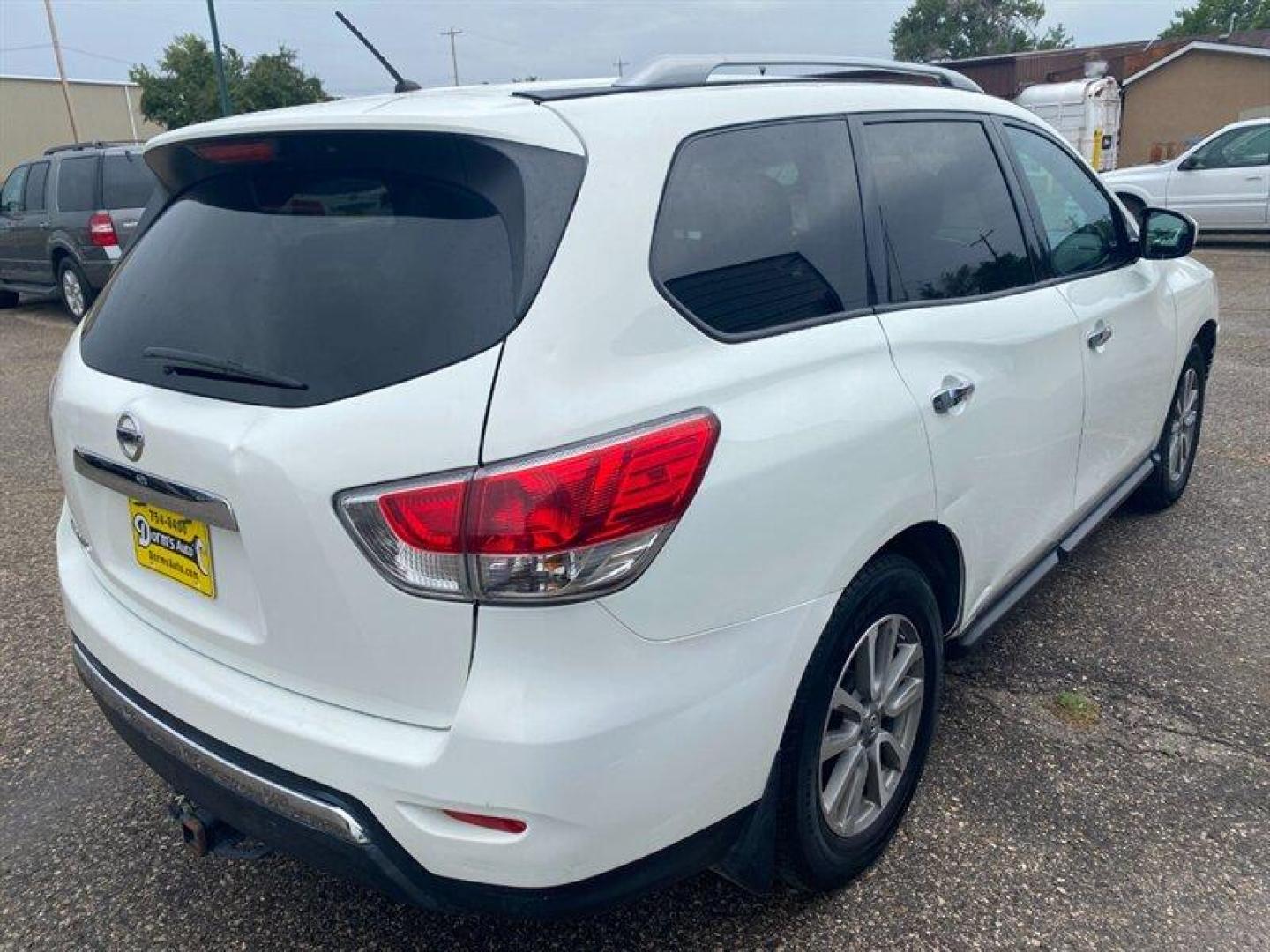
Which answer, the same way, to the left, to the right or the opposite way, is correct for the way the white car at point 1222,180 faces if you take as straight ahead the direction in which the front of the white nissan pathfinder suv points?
to the left

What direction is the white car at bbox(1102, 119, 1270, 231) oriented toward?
to the viewer's left

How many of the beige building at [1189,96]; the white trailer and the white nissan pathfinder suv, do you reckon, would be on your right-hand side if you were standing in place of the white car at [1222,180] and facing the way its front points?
2

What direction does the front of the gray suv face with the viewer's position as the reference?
facing away from the viewer and to the left of the viewer

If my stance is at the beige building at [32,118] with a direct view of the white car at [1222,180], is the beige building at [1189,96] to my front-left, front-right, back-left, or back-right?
front-left

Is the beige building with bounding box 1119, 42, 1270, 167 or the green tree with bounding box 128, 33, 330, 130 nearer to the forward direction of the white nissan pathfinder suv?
the beige building

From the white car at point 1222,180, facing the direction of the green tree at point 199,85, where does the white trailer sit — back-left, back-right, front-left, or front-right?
front-right

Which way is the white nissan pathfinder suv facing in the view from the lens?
facing away from the viewer and to the right of the viewer

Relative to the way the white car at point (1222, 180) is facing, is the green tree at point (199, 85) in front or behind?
in front

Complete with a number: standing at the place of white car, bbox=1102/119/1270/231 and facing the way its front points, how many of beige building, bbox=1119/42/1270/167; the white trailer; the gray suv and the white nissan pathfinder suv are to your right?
2

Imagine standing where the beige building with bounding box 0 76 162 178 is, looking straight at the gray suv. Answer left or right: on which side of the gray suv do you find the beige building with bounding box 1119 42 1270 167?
left

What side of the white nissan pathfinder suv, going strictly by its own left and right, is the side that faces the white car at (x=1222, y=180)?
front

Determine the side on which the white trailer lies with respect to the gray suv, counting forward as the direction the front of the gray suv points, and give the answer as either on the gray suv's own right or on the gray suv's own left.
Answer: on the gray suv's own right

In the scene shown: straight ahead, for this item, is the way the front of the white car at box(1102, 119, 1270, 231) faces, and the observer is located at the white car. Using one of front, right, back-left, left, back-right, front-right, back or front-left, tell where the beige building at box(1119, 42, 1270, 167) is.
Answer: right

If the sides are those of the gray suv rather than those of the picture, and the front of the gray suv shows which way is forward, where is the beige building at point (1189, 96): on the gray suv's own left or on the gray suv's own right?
on the gray suv's own right

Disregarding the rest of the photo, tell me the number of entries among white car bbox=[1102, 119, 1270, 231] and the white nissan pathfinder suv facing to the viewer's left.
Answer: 1

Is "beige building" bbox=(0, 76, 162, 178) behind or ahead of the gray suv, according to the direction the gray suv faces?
ahead
